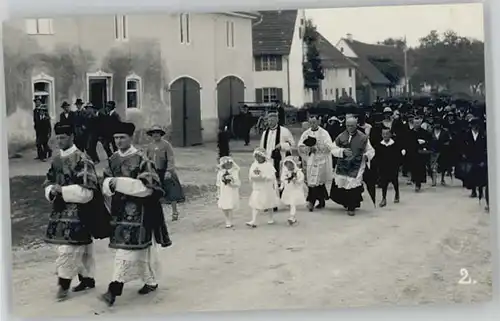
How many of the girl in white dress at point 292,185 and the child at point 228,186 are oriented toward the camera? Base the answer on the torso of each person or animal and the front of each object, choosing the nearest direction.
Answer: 2

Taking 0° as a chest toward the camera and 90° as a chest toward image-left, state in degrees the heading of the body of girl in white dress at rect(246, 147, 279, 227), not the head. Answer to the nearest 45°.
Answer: approximately 45°

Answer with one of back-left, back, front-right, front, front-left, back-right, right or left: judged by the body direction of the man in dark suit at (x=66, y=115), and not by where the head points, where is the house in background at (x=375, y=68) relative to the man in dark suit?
left

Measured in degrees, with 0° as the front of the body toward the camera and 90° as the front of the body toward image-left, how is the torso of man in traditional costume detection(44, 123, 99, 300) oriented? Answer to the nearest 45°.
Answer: approximately 45°

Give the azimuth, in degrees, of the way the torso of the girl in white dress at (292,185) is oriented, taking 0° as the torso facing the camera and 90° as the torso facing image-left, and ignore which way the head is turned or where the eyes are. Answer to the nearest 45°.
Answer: approximately 0°

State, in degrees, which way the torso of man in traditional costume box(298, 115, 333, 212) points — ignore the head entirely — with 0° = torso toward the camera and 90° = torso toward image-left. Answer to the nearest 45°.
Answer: approximately 45°
